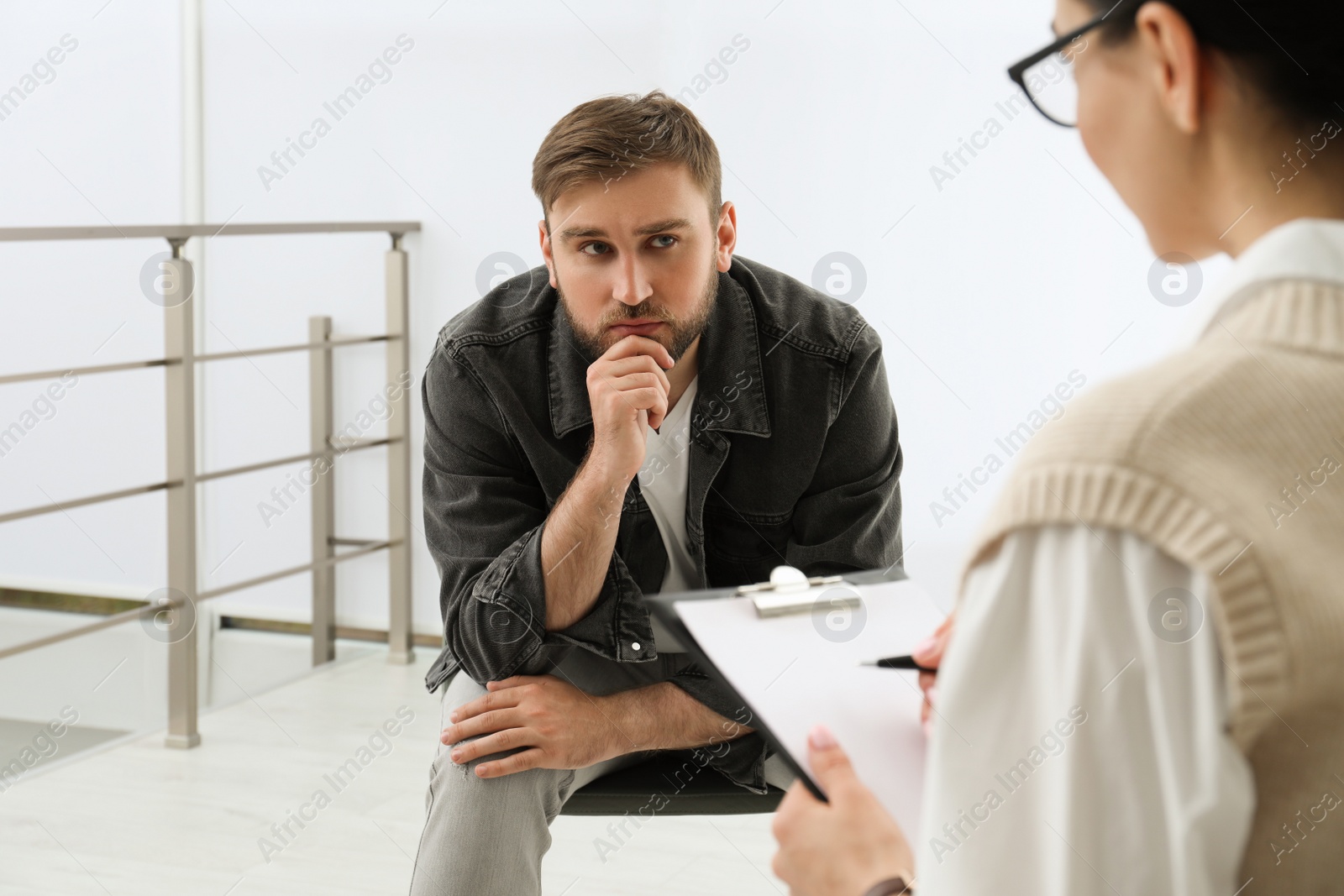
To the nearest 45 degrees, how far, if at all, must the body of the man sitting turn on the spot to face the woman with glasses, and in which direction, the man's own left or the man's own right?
0° — they already face them

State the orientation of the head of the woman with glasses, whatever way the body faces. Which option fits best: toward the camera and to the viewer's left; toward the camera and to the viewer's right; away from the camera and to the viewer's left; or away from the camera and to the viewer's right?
away from the camera and to the viewer's left

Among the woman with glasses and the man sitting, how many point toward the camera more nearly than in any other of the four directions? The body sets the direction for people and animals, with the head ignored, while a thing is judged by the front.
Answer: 1

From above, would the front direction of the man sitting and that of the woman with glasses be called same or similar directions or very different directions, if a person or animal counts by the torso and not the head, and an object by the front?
very different directions

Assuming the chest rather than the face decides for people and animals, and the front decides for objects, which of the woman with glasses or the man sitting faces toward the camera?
the man sitting

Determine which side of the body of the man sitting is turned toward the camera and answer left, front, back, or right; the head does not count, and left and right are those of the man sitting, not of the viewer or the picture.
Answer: front

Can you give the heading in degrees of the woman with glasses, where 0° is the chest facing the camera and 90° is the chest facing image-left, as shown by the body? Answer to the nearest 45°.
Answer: approximately 135°

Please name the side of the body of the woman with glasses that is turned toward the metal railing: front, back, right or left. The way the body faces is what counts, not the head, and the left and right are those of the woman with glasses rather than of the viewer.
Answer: front

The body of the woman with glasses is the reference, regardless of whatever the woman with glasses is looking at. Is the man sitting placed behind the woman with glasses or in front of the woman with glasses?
in front
